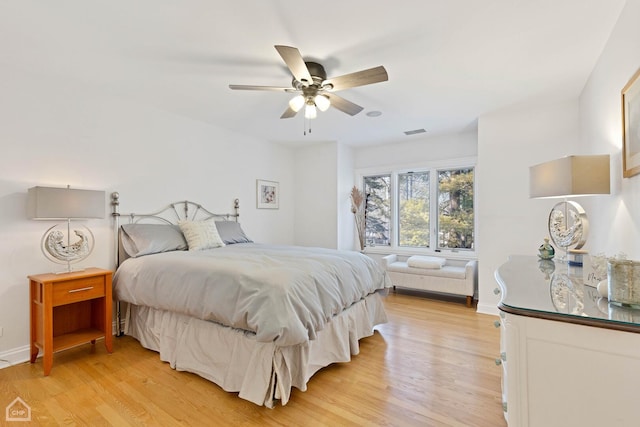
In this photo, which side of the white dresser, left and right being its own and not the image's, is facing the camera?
left

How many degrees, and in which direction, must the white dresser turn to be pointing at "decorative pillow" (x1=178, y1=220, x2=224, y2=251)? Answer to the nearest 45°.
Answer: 0° — it already faces it

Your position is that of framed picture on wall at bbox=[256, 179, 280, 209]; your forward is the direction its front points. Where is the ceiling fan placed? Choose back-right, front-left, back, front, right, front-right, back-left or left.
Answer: front-right

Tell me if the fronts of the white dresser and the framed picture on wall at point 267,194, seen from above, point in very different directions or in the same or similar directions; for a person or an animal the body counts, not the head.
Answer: very different directions

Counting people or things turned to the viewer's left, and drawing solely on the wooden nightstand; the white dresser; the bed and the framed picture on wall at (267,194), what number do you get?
1

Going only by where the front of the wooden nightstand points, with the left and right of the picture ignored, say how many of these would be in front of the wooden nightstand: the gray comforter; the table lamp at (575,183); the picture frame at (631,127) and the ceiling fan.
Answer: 4

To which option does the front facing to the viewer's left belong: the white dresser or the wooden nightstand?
the white dresser

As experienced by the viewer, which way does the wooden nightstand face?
facing the viewer and to the right of the viewer

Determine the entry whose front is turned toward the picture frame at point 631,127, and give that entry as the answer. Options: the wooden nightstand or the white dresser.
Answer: the wooden nightstand

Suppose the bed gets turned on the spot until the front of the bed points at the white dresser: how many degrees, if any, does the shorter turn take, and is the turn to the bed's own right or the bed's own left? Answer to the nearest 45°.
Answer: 0° — it already faces it
